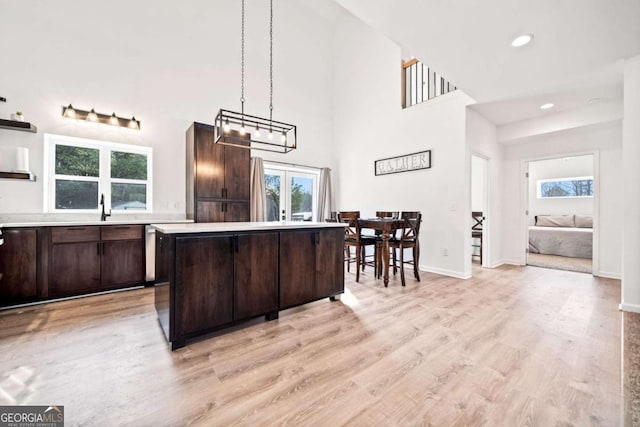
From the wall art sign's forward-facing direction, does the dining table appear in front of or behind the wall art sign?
in front

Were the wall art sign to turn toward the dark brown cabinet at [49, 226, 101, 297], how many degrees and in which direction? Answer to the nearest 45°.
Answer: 0° — it already faces it

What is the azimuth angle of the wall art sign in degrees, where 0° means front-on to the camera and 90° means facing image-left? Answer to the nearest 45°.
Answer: approximately 45°

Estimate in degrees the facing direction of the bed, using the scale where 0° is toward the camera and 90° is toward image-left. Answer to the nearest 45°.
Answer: approximately 0°

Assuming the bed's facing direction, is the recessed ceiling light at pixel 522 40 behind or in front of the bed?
in front

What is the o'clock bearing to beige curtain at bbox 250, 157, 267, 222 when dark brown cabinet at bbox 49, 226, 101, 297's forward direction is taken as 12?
The beige curtain is roughly at 9 o'clock from the dark brown cabinet.

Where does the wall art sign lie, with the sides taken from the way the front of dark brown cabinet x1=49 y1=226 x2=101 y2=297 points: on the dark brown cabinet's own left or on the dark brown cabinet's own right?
on the dark brown cabinet's own left
